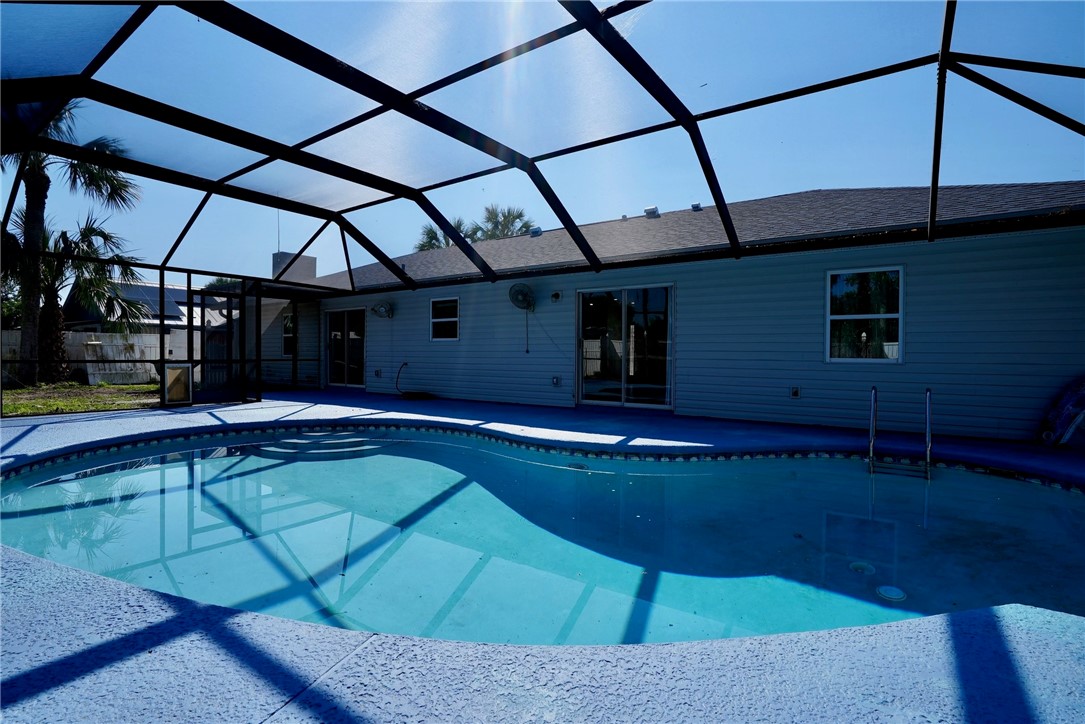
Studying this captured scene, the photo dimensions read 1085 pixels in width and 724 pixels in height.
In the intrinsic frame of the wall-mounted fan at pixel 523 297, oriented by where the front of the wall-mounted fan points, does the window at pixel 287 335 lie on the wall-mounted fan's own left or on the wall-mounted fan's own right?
on the wall-mounted fan's own right

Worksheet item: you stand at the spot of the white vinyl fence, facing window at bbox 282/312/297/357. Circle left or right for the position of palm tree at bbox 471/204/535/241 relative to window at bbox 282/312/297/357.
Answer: left

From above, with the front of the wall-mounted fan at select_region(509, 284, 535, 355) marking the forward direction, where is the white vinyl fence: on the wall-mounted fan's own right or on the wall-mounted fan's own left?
on the wall-mounted fan's own right

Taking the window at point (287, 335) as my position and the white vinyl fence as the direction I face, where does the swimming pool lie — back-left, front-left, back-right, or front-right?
back-left

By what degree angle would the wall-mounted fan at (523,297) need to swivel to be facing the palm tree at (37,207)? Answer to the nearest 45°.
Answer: approximately 45° to its right

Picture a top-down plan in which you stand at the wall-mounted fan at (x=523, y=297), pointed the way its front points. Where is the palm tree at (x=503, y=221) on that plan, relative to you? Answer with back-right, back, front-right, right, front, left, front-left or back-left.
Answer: back-right

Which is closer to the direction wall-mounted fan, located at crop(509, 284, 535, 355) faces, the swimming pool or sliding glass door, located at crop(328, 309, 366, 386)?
the swimming pool

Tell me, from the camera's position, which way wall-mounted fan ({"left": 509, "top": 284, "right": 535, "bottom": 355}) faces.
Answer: facing the viewer and to the left of the viewer

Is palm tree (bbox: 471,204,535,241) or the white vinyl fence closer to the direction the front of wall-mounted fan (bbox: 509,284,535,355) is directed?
the white vinyl fence

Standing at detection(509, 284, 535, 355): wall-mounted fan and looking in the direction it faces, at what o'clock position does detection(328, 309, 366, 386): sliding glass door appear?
The sliding glass door is roughly at 3 o'clock from the wall-mounted fan.
